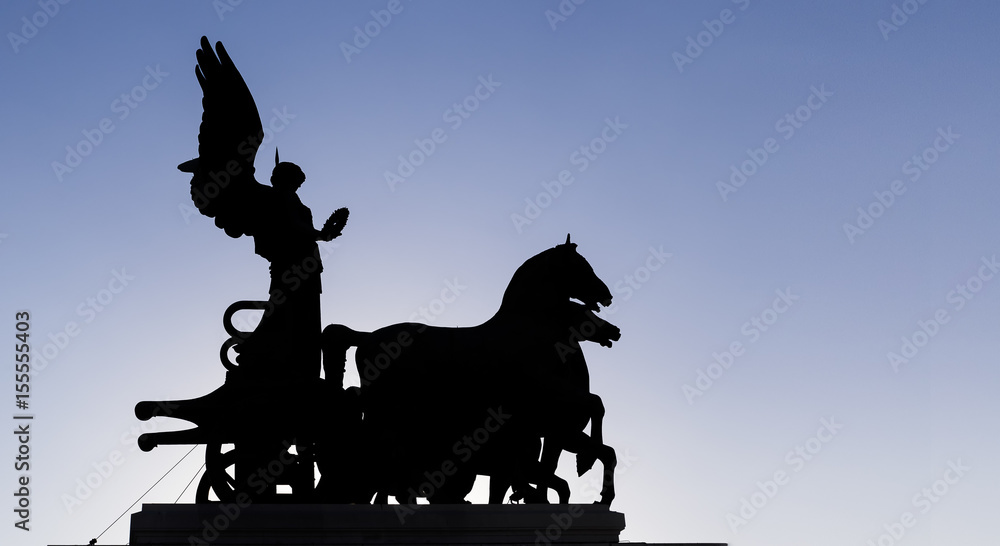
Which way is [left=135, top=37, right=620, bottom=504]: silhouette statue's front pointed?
to the viewer's right

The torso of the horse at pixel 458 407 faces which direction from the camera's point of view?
to the viewer's right

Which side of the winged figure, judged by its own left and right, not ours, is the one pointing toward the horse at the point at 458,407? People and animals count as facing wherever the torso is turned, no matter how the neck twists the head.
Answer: front

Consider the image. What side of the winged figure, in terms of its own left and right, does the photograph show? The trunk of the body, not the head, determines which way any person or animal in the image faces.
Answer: right

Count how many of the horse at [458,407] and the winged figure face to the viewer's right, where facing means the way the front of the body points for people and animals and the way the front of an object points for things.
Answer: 2

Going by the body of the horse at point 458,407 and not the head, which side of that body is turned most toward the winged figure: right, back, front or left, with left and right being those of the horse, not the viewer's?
back
